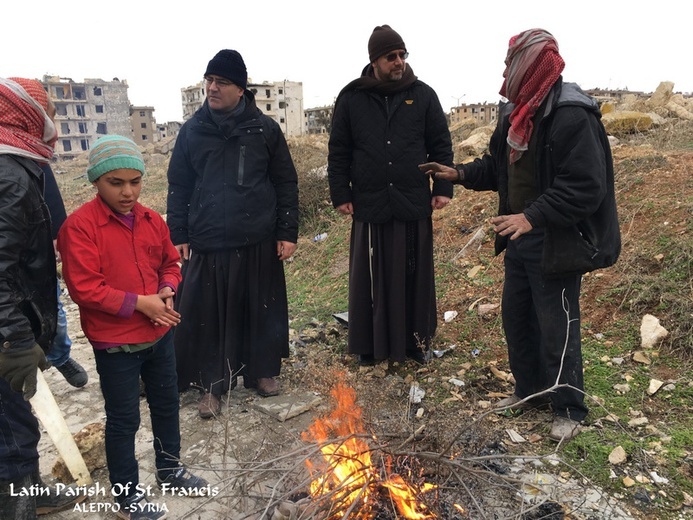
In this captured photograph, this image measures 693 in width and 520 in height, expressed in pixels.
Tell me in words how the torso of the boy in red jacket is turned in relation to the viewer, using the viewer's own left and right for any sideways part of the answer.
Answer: facing the viewer and to the right of the viewer

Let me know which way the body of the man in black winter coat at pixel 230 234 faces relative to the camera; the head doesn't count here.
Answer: toward the camera

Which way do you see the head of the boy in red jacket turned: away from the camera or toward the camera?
toward the camera

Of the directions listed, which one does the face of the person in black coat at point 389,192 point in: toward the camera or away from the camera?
toward the camera

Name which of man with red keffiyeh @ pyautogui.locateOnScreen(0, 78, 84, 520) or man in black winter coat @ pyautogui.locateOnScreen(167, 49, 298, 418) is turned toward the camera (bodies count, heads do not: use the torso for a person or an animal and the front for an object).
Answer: the man in black winter coat

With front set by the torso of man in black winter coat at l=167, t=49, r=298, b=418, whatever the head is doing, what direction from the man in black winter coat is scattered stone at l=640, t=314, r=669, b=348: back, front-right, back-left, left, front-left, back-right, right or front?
left

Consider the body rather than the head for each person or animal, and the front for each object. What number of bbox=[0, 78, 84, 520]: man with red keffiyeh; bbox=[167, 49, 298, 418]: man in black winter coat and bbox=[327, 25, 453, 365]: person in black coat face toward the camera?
2

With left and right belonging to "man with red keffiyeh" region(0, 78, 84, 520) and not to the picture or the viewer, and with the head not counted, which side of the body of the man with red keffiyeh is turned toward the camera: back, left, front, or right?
right

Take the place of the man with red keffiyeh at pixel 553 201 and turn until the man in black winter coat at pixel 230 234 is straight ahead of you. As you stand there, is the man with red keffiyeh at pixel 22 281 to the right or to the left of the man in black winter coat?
left

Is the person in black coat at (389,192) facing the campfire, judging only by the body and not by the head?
yes

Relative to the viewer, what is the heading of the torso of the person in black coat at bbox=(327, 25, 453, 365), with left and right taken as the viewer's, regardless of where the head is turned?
facing the viewer

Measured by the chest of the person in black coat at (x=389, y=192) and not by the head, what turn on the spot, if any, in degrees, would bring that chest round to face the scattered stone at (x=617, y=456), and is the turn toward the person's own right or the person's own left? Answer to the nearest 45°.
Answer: approximately 45° to the person's own left

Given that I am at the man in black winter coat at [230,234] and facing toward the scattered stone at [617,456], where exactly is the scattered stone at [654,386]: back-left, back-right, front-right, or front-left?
front-left

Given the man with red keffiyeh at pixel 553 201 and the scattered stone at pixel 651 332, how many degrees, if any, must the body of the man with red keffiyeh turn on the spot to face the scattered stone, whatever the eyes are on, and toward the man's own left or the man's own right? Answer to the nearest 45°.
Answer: approximately 180°

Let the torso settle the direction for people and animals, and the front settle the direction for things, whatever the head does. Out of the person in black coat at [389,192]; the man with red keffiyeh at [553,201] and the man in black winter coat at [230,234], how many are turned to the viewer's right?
0

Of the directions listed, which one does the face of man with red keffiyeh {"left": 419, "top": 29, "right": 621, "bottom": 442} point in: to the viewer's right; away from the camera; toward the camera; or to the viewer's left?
to the viewer's left

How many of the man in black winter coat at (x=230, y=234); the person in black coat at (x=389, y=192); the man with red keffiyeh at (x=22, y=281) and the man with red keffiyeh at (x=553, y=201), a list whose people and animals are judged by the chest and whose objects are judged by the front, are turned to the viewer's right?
1
